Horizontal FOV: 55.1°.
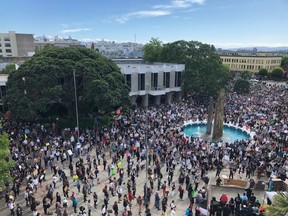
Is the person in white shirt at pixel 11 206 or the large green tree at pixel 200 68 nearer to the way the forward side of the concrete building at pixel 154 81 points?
the person in white shirt

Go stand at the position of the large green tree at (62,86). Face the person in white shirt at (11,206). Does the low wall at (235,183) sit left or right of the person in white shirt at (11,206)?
left

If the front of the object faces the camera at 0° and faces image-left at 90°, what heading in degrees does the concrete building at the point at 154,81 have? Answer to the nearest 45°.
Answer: approximately 0°

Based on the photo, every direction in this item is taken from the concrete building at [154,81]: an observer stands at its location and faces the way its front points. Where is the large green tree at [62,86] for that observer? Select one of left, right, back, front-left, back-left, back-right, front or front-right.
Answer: front-right

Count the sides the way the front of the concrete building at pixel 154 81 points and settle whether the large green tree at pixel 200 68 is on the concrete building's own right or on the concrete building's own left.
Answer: on the concrete building's own left

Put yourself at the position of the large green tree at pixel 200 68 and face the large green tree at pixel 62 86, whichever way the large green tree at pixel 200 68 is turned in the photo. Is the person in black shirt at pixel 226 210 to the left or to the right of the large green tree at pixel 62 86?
left

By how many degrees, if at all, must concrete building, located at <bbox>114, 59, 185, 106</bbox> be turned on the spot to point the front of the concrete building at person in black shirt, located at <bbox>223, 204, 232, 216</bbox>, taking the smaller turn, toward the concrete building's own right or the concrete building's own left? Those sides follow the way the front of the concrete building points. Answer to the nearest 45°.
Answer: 0° — it already faces them

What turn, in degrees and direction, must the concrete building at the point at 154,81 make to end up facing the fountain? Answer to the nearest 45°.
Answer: approximately 45° to its left

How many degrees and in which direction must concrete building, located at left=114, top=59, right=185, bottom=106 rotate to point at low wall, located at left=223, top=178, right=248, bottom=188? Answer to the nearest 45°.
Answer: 0° — it already faces it
